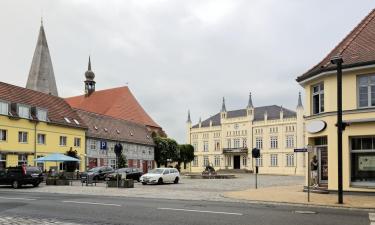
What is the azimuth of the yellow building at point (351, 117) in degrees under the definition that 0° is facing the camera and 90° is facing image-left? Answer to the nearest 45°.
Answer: approximately 45°

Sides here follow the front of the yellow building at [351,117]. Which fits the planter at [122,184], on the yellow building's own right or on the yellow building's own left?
on the yellow building's own right

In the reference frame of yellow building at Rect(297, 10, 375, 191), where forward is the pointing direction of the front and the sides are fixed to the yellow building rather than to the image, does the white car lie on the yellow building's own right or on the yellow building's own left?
on the yellow building's own right

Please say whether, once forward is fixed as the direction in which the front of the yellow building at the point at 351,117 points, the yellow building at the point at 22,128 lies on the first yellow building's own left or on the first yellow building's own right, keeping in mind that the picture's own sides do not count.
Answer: on the first yellow building's own right
